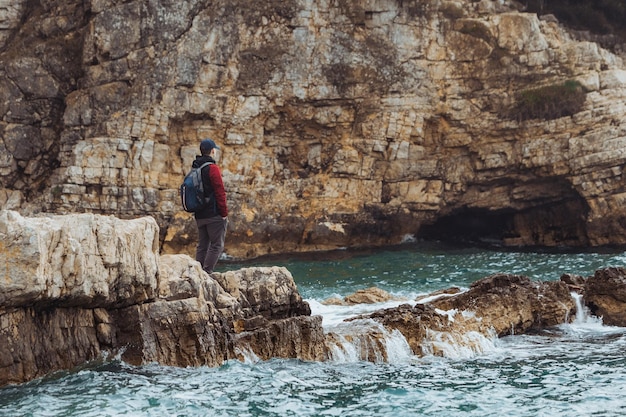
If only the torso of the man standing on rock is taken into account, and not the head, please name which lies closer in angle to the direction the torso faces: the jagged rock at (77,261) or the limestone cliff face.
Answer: the limestone cliff face

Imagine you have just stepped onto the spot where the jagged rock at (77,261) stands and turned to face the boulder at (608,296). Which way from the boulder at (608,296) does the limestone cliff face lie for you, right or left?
left

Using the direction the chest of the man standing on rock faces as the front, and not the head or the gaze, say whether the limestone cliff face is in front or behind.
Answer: in front

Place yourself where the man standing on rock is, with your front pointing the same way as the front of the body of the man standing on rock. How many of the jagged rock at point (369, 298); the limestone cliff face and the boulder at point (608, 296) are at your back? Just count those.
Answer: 0

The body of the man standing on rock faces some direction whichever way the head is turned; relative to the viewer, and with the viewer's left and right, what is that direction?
facing away from the viewer and to the right of the viewer

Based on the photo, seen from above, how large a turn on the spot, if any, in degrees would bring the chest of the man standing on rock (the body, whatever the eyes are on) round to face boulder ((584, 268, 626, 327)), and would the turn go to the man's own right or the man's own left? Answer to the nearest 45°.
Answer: approximately 45° to the man's own right

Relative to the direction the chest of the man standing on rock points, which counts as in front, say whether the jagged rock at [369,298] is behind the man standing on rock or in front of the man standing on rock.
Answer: in front

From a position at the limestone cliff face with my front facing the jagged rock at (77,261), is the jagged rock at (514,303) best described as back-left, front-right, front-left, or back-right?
front-left

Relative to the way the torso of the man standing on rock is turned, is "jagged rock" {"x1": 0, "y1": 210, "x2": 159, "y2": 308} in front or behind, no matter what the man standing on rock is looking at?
behind

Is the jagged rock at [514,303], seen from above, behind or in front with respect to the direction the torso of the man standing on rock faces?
in front

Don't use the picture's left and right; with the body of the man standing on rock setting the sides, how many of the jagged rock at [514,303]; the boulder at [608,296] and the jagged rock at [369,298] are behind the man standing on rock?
0
